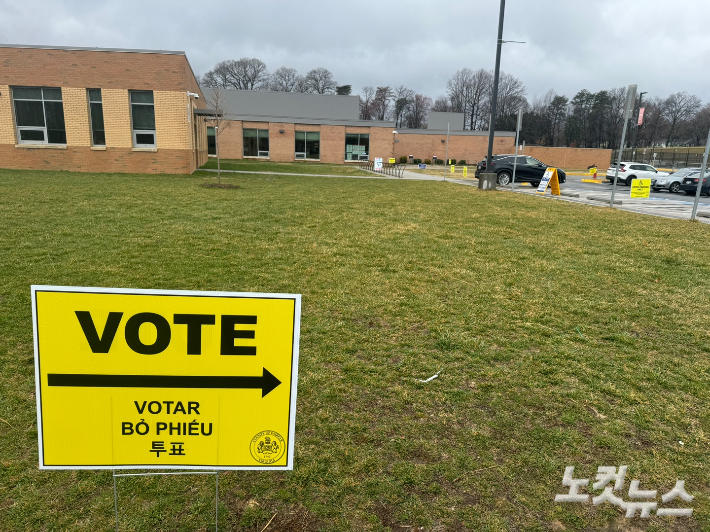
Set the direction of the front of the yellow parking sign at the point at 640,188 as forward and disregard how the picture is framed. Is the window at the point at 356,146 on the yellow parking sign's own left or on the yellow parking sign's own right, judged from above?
on the yellow parking sign's own right

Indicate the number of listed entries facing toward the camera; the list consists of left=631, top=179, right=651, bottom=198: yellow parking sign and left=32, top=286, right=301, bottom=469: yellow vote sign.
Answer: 2

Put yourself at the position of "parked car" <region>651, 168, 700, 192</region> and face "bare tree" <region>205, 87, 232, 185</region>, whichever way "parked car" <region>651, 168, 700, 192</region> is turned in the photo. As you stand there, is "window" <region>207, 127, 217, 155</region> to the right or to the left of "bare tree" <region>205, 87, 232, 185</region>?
right

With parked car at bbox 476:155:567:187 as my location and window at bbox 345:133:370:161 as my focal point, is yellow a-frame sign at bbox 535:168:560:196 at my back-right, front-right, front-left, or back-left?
back-left

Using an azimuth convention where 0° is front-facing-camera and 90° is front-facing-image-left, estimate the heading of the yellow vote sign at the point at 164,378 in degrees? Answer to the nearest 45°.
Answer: approximately 0°

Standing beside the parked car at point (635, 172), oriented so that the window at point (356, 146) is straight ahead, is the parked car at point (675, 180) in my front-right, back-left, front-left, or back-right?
back-left

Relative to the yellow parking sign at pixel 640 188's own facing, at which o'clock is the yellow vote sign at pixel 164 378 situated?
The yellow vote sign is roughly at 12 o'clock from the yellow parking sign.

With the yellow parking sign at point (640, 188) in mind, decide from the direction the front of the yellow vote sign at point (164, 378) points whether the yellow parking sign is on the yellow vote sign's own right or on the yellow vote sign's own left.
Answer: on the yellow vote sign's own left

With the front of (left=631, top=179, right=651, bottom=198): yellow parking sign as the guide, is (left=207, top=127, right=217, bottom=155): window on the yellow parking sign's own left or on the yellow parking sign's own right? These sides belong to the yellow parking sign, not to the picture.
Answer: on the yellow parking sign's own right

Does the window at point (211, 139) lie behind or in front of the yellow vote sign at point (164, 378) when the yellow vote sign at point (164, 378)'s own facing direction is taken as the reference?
behind

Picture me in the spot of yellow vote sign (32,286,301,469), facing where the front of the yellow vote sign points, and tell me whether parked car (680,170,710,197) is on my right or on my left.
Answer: on my left

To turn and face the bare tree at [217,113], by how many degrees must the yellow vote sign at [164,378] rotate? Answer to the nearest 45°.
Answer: approximately 180°
